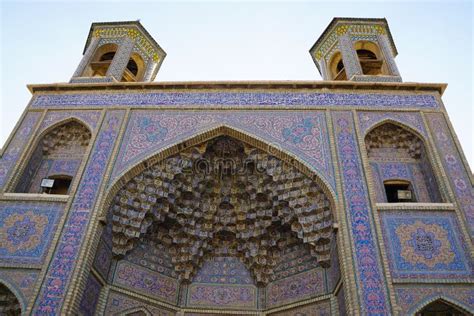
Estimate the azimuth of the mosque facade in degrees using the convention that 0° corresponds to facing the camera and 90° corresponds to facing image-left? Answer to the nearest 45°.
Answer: approximately 0°
